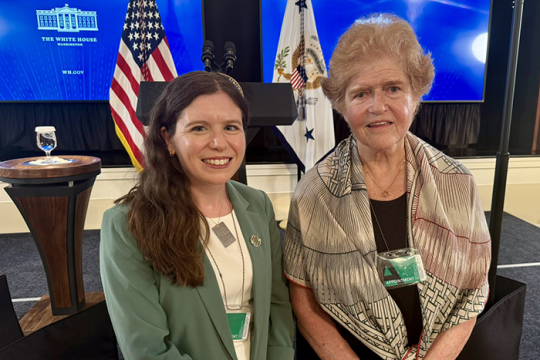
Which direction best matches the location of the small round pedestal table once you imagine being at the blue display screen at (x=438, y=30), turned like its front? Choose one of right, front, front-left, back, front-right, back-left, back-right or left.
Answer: front-right

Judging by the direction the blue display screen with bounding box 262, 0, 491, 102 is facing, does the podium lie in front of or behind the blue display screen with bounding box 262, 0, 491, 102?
in front

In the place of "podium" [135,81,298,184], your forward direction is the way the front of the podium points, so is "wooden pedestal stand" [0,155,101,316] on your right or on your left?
on your right

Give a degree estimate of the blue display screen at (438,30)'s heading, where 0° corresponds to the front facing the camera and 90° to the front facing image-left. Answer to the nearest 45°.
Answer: approximately 0°

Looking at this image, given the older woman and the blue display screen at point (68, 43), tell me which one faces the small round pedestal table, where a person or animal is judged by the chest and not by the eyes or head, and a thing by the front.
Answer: the blue display screen

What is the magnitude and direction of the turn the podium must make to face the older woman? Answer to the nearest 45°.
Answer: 0° — it already faces them

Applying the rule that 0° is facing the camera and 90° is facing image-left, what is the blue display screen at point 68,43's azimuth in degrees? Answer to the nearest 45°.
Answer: approximately 0°

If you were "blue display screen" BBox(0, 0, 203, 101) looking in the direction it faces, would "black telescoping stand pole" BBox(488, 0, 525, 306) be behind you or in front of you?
in front

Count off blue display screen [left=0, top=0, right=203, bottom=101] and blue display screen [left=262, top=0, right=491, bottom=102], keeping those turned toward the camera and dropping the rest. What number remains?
2
